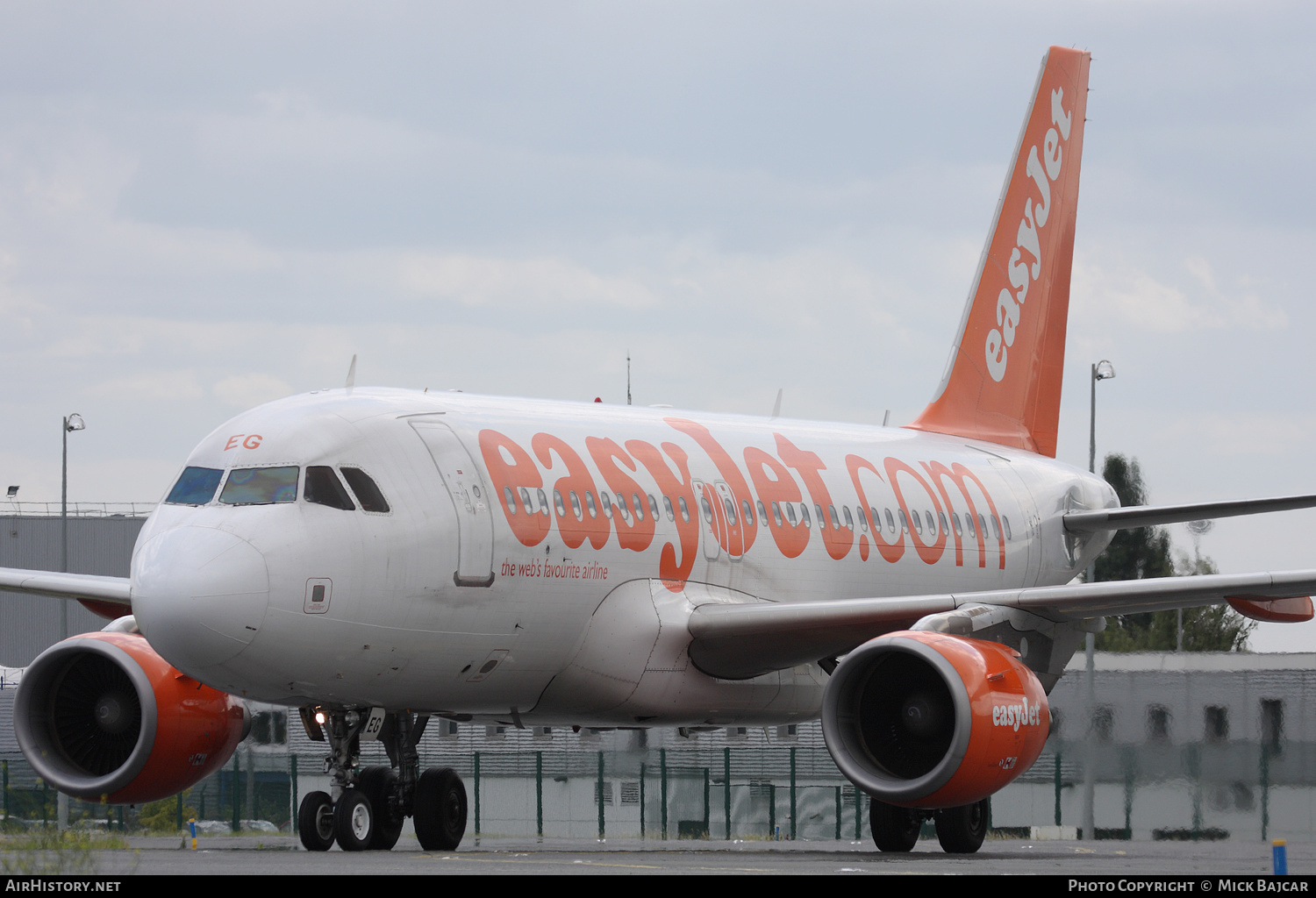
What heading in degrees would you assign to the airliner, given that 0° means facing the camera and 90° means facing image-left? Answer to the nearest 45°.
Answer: approximately 45°

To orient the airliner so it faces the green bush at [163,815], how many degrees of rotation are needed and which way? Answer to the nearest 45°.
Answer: approximately 90° to its right
